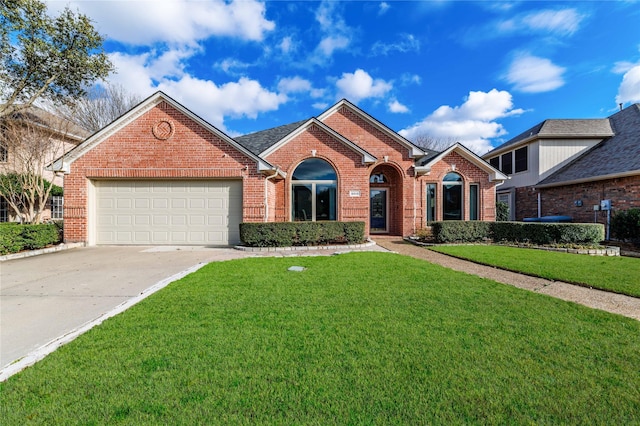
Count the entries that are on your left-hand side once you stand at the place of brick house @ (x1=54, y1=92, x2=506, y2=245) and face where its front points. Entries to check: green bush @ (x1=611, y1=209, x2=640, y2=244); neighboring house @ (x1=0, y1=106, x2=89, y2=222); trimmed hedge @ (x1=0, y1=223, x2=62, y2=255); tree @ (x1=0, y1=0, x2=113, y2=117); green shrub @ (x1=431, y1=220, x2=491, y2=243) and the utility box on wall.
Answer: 3

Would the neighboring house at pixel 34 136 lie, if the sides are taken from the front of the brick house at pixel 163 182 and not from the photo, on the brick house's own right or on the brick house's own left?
on the brick house's own right

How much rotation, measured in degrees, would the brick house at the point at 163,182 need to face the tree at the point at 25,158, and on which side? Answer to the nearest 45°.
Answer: approximately 90° to its right

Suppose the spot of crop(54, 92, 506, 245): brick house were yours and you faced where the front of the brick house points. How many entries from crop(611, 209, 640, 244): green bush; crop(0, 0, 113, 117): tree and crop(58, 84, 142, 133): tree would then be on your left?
1

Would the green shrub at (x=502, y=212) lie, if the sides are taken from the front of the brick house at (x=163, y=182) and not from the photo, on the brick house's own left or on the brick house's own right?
on the brick house's own left

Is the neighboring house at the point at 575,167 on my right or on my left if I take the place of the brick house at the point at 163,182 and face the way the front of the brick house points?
on my left

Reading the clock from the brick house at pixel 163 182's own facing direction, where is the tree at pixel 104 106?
The tree is roughly at 5 o'clock from the brick house.

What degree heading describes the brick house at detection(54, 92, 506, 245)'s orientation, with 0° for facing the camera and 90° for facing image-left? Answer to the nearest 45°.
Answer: approximately 0°

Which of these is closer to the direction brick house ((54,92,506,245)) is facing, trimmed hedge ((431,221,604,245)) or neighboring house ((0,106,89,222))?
the trimmed hedge

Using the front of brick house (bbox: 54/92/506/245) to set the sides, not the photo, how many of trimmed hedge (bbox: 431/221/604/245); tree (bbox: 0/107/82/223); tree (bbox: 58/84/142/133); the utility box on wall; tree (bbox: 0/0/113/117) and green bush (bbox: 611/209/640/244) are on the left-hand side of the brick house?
3

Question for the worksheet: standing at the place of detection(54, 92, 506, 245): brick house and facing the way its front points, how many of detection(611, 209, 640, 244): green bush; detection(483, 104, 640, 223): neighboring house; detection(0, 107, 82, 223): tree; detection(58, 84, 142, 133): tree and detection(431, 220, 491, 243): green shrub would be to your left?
3

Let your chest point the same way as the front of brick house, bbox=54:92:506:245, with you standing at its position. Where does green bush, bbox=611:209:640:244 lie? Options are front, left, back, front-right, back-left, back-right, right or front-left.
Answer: left

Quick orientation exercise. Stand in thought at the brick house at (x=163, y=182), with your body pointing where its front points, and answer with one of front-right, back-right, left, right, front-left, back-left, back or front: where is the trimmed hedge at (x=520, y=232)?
left

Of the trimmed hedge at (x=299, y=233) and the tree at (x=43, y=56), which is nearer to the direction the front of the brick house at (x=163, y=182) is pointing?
the trimmed hedge

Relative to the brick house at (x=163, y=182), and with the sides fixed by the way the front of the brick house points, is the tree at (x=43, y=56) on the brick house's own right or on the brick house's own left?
on the brick house's own right
